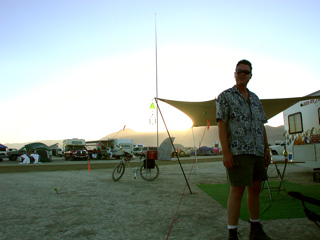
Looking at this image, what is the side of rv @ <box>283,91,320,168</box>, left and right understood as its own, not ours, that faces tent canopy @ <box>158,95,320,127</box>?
right

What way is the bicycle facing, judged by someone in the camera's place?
facing to the left of the viewer

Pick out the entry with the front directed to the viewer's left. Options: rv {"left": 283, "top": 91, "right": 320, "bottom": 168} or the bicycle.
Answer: the bicycle

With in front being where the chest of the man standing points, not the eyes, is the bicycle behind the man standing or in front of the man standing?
behind

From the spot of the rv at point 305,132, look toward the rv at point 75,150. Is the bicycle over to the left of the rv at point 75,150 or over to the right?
left

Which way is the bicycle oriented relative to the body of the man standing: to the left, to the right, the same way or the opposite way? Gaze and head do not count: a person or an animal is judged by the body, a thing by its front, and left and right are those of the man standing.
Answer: to the right

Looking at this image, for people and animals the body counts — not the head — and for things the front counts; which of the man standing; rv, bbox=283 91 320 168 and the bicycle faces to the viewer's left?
the bicycle

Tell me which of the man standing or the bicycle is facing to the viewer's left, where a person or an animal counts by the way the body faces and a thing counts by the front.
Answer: the bicycle
